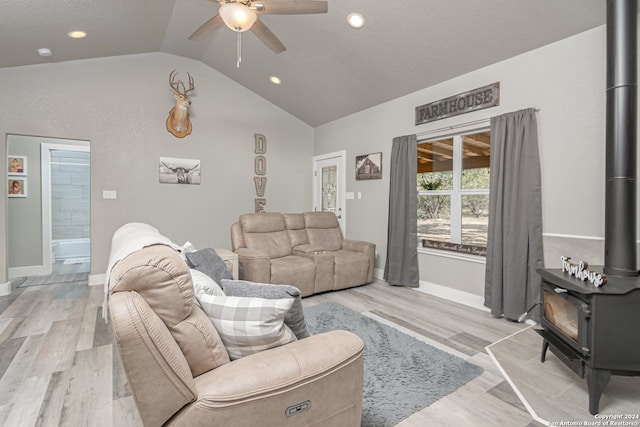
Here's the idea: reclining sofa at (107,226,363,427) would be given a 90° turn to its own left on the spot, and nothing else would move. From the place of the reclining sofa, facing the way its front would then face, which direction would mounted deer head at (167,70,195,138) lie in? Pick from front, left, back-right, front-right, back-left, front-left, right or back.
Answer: front

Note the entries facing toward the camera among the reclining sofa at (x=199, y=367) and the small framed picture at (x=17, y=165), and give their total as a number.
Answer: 1

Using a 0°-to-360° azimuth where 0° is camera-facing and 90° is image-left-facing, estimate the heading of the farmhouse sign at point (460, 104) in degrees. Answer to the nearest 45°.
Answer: approximately 45°

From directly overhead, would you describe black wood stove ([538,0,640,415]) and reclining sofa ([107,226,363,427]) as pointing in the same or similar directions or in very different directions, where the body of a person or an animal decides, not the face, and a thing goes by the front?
very different directions

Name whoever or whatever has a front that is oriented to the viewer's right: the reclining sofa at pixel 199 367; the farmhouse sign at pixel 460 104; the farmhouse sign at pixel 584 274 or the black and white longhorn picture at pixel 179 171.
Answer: the reclining sofa

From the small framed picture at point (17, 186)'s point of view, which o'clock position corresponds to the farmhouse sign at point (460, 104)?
The farmhouse sign is roughly at 11 o'clock from the small framed picture.

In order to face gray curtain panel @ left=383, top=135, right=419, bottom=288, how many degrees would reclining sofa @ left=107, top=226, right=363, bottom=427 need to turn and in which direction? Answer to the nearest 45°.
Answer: approximately 45° to its left

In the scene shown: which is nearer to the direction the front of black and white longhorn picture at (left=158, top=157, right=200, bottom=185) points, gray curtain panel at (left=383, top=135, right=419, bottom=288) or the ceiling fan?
the ceiling fan

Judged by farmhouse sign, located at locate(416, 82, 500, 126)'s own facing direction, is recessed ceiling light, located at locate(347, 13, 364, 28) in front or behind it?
in front

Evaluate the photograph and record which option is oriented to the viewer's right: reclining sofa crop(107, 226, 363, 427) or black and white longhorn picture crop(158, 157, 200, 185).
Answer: the reclining sofa

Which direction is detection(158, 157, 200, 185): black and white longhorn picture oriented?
toward the camera

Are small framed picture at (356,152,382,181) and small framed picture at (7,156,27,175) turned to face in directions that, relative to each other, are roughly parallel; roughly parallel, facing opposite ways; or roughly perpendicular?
roughly perpendicular

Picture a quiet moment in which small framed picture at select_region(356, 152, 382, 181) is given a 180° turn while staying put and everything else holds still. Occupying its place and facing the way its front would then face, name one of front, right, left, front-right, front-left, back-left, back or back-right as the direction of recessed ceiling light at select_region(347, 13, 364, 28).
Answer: back-right
